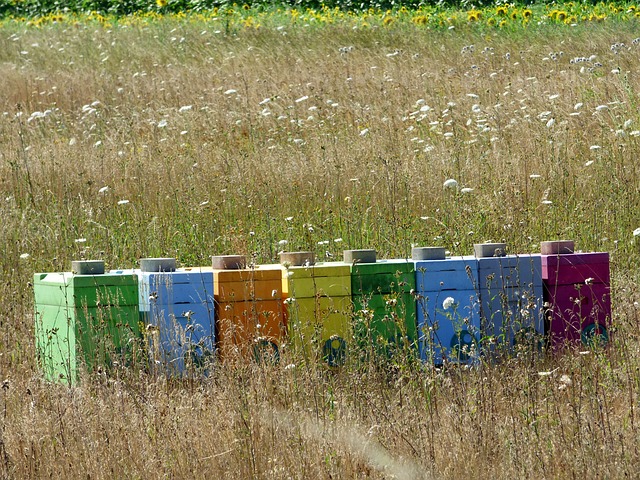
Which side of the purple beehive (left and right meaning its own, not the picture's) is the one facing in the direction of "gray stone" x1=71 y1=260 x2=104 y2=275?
right

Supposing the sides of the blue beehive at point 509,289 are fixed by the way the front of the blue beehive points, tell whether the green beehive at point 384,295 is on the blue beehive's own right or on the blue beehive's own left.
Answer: on the blue beehive's own right

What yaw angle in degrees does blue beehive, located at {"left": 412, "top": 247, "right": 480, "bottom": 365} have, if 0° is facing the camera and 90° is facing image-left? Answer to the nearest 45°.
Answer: approximately 0°

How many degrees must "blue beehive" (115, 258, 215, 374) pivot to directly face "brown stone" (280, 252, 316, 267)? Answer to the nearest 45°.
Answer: approximately 90° to its left

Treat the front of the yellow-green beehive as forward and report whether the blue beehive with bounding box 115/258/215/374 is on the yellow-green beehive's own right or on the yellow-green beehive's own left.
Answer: on the yellow-green beehive's own right

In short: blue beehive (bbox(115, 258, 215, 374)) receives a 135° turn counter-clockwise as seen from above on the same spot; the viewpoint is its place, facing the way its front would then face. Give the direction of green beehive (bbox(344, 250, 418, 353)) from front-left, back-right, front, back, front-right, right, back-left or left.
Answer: front-right

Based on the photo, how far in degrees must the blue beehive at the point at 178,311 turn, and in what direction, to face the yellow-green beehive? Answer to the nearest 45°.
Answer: approximately 90° to its left

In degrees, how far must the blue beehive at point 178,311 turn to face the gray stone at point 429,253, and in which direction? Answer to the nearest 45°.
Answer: approximately 90° to its left

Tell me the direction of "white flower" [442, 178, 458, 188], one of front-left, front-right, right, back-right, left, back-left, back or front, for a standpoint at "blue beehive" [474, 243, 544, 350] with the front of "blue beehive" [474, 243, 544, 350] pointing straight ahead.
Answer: back

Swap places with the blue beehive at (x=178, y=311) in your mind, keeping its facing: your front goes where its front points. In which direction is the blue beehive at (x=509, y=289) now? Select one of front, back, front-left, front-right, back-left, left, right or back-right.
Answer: left
